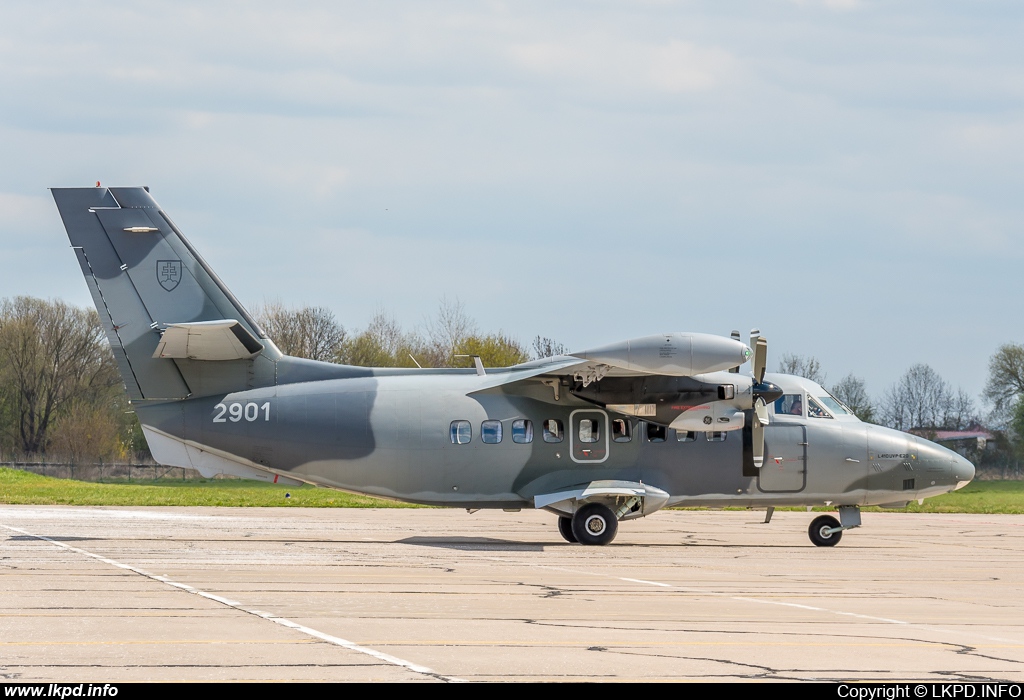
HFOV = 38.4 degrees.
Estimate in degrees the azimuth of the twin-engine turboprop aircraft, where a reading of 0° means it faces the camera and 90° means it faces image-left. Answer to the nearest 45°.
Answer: approximately 270°
